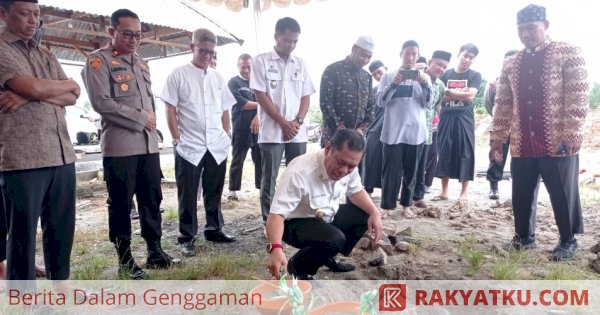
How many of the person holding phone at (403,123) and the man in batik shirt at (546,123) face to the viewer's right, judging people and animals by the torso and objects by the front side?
0

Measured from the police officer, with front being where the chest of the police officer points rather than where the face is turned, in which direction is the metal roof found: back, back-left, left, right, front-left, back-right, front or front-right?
back-left

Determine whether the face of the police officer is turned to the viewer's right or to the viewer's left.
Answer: to the viewer's right

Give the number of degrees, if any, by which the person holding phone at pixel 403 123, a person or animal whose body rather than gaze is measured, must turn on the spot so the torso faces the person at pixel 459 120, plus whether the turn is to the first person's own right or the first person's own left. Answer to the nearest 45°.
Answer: approximately 135° to the first person's own left

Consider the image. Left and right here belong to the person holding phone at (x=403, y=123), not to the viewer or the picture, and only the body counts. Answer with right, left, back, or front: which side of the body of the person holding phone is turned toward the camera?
front

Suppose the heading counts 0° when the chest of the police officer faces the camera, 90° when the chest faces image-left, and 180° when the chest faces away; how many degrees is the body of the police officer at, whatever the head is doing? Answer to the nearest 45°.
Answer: approximately 315°

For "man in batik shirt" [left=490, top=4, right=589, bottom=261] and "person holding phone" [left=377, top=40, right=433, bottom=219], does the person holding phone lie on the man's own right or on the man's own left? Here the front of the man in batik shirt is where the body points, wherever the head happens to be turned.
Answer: on the man's own right

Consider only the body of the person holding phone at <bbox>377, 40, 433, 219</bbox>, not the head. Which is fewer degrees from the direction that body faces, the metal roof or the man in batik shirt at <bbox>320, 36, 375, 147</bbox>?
the man in batik shirt

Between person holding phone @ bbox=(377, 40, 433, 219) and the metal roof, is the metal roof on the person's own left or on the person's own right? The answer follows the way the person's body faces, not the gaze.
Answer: on the person's own right

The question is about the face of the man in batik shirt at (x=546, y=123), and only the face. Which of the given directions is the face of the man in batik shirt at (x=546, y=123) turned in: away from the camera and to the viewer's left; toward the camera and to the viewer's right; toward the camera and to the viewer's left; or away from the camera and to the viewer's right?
toward the camera and to the viewer's left

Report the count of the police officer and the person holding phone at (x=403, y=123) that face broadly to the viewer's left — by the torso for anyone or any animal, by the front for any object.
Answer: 0

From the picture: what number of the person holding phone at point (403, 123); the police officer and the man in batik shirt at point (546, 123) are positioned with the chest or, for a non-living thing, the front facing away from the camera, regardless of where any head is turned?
0
